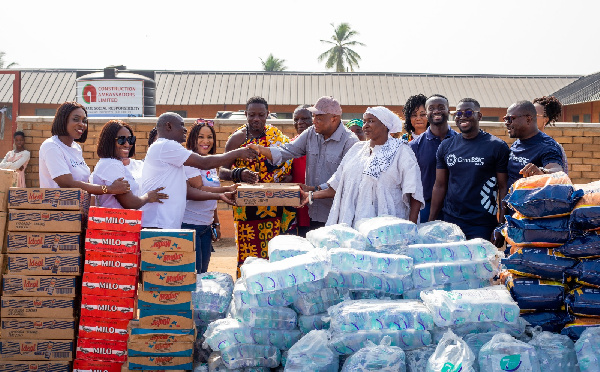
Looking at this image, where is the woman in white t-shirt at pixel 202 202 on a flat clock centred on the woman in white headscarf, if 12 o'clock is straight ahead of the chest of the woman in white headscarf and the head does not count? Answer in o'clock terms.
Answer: The woman in white t-shirt is roughly at 2 o'clock from the woman in white headscarf.

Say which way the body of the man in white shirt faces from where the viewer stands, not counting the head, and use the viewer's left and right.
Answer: facing away from the viewer and to the right of the viewer

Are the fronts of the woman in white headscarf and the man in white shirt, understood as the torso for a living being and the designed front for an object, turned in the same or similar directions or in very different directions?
very different directions

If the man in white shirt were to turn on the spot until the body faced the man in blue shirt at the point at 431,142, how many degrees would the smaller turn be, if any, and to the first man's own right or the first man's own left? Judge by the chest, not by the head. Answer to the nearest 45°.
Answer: approximately 45° to the first man's own right

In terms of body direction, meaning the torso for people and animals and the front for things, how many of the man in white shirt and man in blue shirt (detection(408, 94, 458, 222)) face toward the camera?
1

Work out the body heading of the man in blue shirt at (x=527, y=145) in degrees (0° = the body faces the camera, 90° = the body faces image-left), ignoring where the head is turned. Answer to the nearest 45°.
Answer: approximately 45°

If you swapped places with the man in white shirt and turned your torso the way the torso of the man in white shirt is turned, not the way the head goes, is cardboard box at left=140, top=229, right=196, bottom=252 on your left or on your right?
on your right

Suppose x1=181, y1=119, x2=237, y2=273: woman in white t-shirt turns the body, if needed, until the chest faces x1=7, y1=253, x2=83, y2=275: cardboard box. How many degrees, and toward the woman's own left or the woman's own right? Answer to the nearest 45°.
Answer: approximately 90° to the woman's own right

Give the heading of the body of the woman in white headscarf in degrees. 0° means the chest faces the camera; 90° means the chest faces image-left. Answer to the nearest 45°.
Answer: approximately 45°

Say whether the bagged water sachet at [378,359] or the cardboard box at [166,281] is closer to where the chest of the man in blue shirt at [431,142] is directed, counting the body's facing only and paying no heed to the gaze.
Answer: the bagged water sachet
